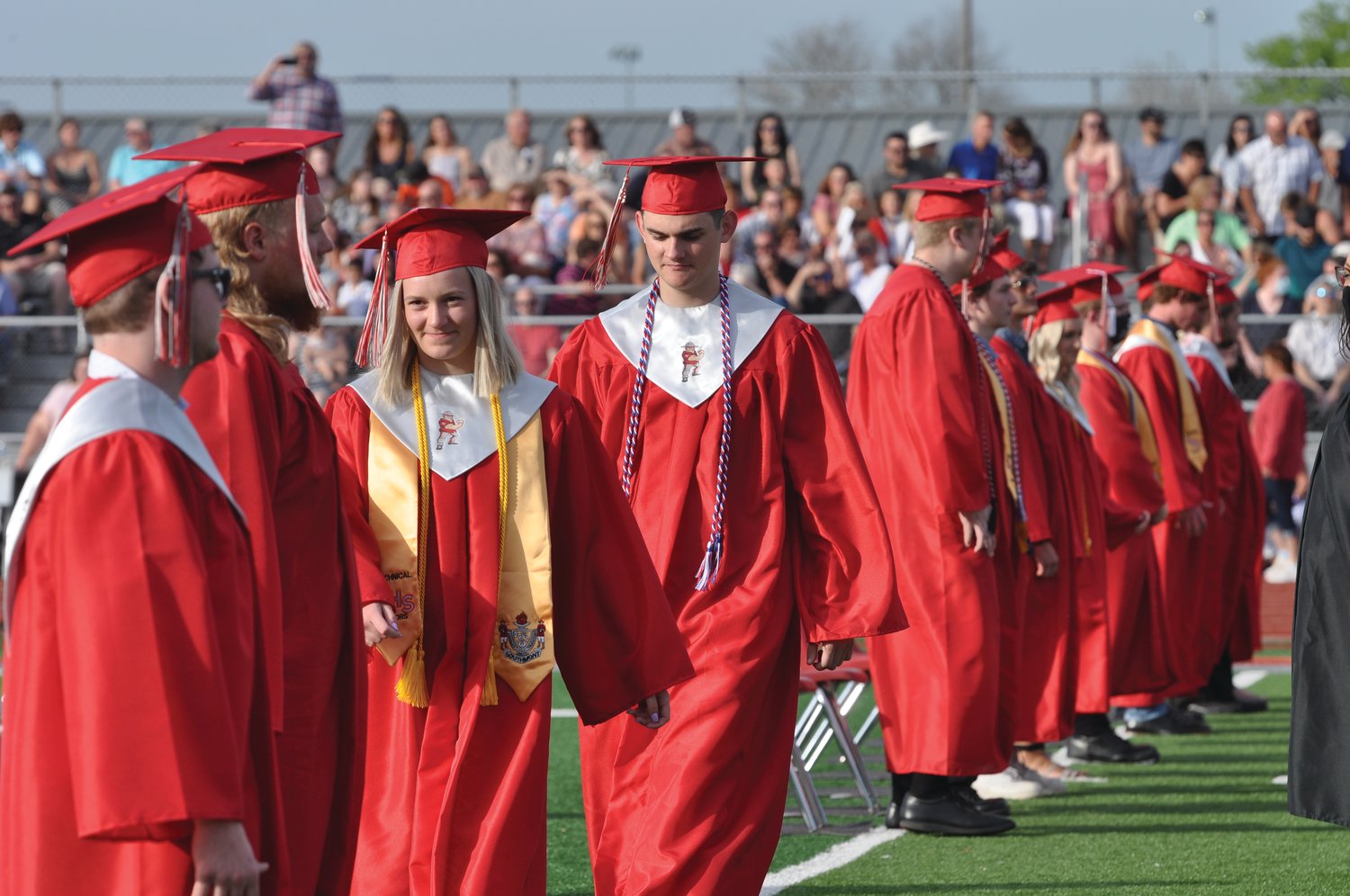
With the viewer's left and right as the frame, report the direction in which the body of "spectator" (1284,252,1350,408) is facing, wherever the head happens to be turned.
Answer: facing the viewer

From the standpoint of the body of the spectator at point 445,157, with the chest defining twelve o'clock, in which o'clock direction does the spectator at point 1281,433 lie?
the spectator at point 1281,433 is roughly at 10 o'clock from the spectator at point 445,157.

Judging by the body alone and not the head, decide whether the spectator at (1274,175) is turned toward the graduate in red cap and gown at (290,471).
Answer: yes

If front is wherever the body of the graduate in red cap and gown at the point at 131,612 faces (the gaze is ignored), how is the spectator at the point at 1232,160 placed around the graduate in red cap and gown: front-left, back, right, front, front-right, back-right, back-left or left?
front-left

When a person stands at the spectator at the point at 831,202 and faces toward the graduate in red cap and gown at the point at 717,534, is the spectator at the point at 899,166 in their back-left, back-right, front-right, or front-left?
back-left

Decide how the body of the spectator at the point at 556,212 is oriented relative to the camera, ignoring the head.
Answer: toward the camera

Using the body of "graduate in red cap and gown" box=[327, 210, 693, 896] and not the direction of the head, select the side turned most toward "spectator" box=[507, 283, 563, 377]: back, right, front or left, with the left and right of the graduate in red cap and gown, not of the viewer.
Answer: back

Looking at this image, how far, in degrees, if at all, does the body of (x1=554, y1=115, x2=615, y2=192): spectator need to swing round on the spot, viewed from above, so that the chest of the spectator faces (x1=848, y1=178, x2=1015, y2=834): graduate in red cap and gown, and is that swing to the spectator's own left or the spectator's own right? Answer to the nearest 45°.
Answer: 0° — they already face them

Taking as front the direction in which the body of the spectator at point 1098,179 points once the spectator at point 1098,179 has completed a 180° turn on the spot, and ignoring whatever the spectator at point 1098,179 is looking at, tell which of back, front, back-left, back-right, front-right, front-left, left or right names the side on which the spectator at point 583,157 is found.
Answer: left

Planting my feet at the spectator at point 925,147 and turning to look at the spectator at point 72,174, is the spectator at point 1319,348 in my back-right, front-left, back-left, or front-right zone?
back-left

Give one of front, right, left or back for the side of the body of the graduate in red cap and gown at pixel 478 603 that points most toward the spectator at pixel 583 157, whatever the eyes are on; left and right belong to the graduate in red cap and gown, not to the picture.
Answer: back

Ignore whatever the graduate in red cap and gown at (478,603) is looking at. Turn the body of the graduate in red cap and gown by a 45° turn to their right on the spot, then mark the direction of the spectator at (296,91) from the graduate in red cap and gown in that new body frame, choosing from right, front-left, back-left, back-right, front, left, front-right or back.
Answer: back-right

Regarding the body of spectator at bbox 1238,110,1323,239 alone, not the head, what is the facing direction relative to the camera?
toward the camera

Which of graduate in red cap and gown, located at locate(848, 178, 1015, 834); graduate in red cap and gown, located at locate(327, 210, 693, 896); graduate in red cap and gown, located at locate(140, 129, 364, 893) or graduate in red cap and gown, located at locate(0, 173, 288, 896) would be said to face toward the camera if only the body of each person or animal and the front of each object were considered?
graduate in red cap and gown, located at locate(327, 210, 693, 896)
